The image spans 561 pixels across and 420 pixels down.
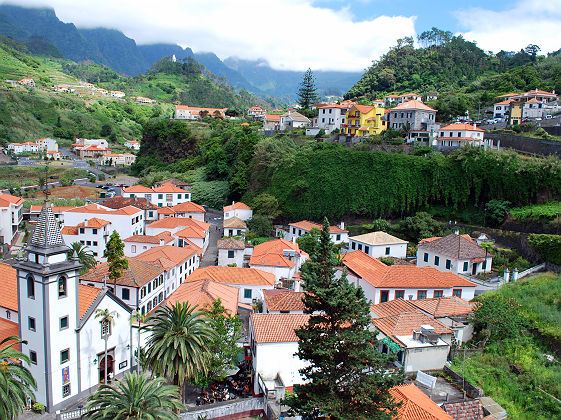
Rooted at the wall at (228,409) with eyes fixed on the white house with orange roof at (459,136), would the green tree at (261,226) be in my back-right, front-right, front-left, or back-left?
front-left

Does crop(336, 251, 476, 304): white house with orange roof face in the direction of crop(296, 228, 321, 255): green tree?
no

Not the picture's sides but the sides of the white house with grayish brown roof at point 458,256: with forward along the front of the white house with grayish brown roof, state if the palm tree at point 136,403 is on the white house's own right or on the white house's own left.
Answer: on the white house's own right

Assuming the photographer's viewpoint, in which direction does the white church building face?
facing the viewer and to the right of the viewer

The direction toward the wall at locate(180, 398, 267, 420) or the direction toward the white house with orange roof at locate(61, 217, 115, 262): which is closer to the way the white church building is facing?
the wall

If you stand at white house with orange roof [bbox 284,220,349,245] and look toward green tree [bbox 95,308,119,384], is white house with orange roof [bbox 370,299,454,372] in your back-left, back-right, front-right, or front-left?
front-left

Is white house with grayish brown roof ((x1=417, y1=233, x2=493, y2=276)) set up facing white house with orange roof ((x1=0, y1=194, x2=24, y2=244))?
no

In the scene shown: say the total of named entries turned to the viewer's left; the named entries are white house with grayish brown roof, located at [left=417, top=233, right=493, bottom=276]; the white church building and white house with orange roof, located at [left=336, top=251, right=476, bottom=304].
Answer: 0

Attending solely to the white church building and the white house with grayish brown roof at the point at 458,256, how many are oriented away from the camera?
0

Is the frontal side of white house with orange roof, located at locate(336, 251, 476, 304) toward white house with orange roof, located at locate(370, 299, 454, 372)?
yes

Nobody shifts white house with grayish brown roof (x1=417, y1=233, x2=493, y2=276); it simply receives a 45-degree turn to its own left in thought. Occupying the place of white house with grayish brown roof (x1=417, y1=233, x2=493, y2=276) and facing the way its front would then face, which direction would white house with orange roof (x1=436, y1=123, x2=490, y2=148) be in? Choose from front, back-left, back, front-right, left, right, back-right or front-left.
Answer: left

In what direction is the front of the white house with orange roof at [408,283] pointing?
toward the camera

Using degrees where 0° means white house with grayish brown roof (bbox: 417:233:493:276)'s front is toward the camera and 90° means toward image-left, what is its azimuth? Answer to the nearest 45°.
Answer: approximately 315°

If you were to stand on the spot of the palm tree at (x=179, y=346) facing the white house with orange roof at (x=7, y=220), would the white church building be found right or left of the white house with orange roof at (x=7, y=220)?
left

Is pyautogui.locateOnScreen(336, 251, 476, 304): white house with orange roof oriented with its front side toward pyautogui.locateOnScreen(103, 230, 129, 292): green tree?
no

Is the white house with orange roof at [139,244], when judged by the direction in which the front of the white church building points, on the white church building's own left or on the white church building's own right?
on the white church building's own left
